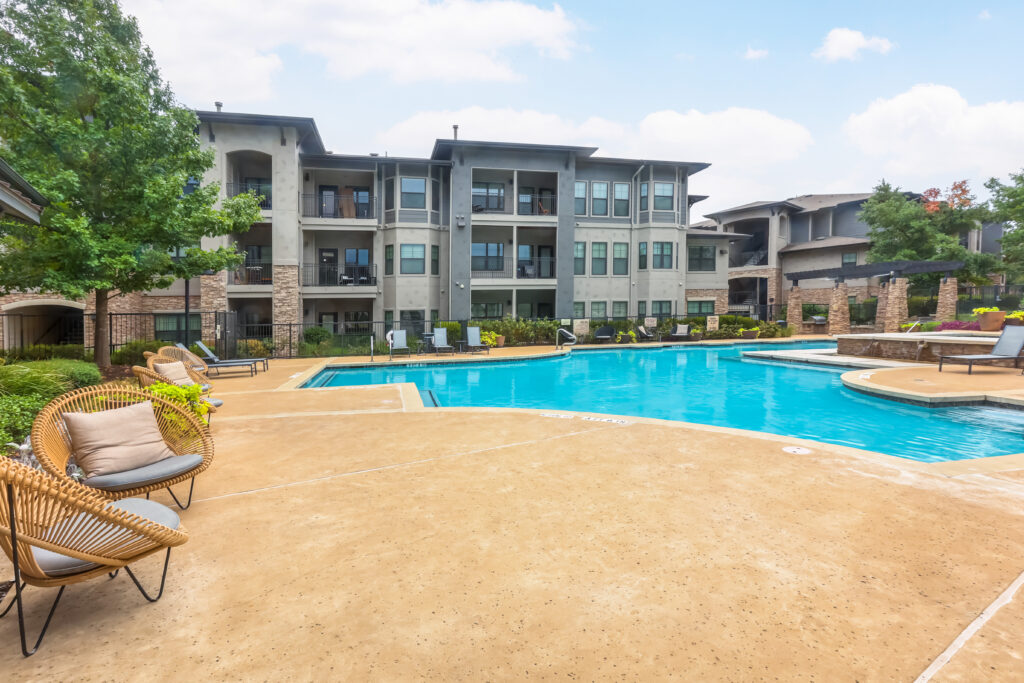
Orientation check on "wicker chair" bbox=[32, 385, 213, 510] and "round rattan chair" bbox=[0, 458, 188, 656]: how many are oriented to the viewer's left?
0

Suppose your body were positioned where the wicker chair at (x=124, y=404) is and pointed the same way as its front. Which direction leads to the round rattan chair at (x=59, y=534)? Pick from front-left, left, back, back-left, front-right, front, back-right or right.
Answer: front-right

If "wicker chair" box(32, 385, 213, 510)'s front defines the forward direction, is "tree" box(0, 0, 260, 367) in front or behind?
behind

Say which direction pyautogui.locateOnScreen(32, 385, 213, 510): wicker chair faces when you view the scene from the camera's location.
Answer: facing the viewer and to the right of the viewer

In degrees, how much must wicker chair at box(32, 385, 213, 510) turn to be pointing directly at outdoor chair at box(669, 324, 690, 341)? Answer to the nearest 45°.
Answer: approximately 90° to its left

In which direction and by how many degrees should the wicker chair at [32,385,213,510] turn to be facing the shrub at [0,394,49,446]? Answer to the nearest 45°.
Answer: approximately 180°

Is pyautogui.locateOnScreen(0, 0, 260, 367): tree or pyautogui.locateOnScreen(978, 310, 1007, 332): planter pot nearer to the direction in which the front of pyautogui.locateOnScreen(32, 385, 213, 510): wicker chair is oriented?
the planter pot

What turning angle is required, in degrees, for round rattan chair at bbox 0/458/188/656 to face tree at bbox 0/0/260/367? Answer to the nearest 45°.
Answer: approximately 45° to its left

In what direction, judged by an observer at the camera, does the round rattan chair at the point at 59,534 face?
facing away from the viewer and to the right of the viewer

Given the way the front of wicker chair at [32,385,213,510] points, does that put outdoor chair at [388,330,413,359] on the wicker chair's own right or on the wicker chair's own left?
on the wicker chair's own left
